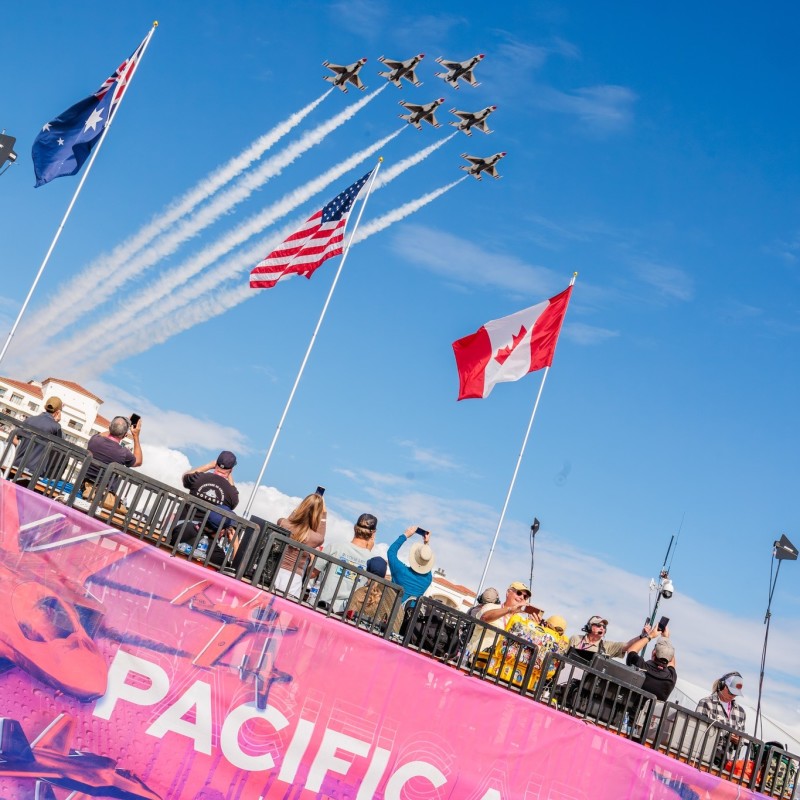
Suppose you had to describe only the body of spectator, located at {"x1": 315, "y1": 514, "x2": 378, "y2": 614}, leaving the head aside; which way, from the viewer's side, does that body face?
away from the camera

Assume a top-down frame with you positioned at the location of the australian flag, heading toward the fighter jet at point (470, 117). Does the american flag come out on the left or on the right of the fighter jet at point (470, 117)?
right

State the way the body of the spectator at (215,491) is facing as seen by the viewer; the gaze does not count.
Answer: away from the camera

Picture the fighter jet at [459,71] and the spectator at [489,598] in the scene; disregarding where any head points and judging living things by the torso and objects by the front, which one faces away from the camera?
the spectator

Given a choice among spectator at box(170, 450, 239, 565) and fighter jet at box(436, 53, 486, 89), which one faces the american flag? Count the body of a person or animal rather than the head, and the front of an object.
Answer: the spectator

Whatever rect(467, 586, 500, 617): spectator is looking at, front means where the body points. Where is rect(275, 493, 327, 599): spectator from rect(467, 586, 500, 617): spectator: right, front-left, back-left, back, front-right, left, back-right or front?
back-left

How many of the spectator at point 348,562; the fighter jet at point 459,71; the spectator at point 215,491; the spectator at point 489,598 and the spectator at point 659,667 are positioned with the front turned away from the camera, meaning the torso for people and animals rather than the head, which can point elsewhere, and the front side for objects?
4

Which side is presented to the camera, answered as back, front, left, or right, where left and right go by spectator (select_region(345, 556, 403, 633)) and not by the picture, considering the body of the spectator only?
back

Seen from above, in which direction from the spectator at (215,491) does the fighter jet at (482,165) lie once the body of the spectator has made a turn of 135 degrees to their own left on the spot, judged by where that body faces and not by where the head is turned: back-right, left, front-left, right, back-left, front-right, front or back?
back-right

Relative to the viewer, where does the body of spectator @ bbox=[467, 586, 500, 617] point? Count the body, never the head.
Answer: away from the camera

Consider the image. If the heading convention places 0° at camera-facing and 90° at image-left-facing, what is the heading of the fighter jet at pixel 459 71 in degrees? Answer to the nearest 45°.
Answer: approximately 270°
